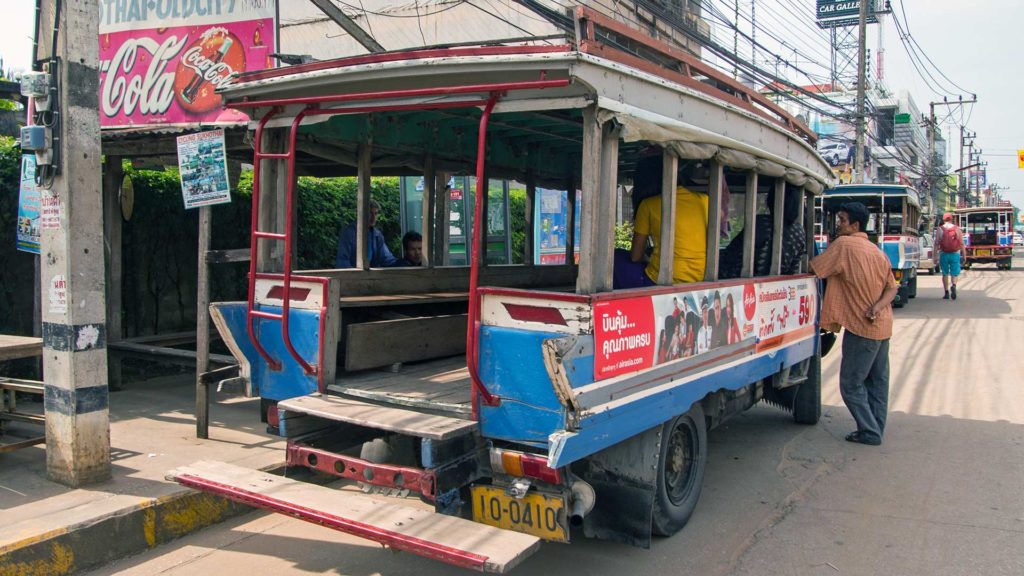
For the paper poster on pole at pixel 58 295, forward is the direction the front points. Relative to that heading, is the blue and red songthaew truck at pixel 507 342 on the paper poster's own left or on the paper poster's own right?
on the paper poster's own left

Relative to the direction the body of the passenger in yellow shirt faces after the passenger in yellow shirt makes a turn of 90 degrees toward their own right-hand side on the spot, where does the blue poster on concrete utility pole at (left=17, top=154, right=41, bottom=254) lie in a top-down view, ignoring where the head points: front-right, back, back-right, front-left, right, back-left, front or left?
back-left

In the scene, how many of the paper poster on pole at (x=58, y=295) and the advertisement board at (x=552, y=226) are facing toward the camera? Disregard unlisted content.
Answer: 2

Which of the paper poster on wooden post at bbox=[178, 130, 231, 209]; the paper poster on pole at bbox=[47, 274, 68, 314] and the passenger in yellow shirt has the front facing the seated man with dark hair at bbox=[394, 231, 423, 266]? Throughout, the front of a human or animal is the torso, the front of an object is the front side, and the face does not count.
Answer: the passenger in yellow shirt

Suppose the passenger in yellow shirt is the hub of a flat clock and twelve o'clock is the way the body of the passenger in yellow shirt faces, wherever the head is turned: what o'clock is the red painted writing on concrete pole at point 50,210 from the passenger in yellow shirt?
The red painted writing on concrete pole is roughly at 10 o'clock from the passenger in yellow shirt.

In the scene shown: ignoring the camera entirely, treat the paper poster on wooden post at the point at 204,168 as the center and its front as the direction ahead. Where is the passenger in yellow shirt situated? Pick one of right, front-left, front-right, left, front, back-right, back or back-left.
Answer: front-left

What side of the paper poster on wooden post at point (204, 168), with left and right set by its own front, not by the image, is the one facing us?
front

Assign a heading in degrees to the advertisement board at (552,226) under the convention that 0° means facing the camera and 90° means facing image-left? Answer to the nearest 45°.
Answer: approximately 0°

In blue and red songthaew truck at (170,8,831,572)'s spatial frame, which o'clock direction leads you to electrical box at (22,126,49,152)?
The electrical box is roughly at 8 o'clock from the blue and red songthaew truck.

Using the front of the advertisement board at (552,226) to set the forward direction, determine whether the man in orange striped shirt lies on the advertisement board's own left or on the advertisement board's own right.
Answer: on the advertisement board's own left

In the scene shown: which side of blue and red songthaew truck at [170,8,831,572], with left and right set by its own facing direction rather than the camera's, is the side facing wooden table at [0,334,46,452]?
left

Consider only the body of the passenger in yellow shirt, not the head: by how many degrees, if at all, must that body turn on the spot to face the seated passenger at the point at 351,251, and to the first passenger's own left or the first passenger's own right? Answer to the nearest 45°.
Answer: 0° — they already face them

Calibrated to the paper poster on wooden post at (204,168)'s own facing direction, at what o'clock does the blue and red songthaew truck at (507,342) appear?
The blue and red songthaew truck is roughly at 11 o'clock from the paper poster on wooden post.

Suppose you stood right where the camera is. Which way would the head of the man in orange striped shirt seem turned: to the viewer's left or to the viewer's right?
to the viewer's left

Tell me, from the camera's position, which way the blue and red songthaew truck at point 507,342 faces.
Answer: facing away from the viewer and to the right of the viewer

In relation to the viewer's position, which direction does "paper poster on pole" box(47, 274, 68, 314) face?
facing the viewer
